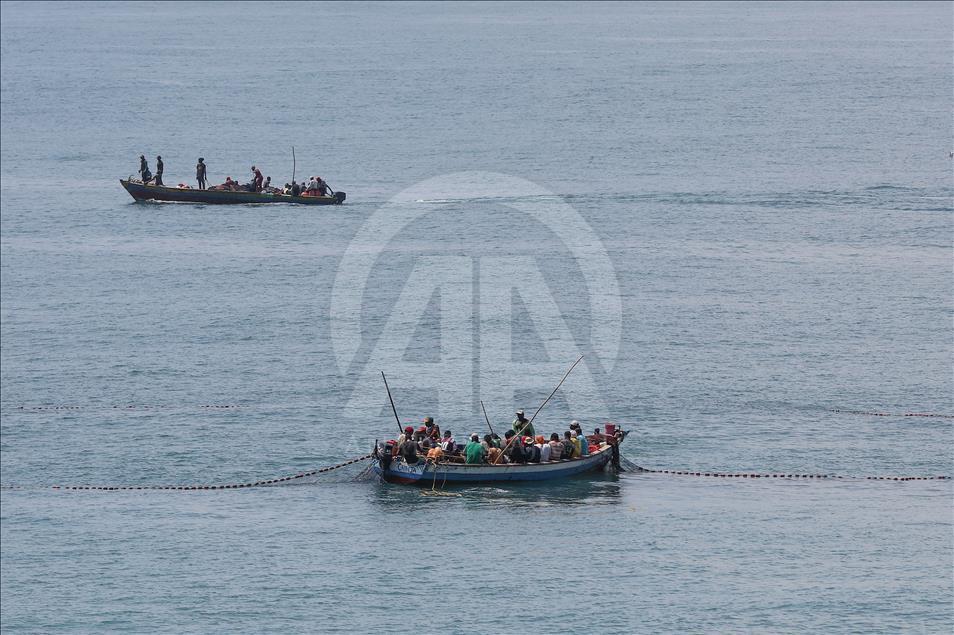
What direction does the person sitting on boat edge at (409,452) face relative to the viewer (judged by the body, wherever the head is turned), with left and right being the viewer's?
facing away from the viewer

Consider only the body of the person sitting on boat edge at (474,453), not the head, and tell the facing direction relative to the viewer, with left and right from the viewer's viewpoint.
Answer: facing away from the viewer

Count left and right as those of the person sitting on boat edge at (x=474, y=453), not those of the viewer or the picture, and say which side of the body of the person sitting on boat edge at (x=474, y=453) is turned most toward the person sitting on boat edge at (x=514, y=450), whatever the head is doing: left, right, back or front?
right

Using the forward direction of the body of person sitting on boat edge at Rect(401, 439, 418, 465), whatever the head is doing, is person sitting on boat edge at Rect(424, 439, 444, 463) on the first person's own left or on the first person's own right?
on the first person's own right

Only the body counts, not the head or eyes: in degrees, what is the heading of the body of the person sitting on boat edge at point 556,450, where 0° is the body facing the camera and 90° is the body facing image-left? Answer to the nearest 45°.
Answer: approximately 180°

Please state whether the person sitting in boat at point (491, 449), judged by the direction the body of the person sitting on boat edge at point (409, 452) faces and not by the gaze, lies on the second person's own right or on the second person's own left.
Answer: on the second person's own right

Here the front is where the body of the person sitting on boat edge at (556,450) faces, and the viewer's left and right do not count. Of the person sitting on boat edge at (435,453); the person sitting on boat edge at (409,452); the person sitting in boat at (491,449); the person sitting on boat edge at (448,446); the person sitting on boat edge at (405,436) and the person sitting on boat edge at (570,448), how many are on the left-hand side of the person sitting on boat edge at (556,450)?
5

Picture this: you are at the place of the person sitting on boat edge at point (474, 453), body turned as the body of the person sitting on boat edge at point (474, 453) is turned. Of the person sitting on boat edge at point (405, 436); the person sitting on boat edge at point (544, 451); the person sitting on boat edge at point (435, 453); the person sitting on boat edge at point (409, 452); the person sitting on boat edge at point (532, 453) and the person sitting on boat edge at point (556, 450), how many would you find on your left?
3

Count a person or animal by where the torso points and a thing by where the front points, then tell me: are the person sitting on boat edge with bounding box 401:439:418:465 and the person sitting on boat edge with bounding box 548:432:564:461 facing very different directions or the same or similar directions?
same or similar directions

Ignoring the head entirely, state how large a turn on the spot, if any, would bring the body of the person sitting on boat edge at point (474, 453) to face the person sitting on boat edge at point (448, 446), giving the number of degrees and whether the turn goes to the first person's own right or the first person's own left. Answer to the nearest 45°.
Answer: approximately 90° to the first person's own left

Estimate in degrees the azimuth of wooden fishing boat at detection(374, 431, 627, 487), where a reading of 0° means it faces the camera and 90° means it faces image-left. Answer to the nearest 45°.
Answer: approximately 270°

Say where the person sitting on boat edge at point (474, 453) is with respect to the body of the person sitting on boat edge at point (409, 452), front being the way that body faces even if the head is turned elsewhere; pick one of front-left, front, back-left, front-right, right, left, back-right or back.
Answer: right
